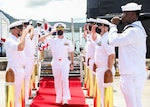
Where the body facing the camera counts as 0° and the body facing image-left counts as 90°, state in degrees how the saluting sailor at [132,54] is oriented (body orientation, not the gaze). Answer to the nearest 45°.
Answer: approximately 90°

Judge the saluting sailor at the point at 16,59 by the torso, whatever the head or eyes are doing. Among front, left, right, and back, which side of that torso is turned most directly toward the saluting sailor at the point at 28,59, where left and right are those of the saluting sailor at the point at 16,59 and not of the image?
left

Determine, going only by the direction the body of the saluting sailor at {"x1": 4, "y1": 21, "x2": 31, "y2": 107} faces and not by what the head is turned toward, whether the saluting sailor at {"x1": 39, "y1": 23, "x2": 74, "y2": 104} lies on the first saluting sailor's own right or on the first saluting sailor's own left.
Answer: on the first saluting sailor's own left

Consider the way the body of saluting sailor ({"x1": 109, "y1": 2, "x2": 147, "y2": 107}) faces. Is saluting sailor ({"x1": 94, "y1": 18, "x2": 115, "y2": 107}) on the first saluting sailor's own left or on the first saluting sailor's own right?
on the first saluting sailor's own right

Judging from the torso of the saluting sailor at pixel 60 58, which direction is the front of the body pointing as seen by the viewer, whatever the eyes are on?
toward the camera

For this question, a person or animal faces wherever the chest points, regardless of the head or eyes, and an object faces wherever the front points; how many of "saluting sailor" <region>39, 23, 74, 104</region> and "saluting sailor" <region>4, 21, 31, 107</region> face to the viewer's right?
1

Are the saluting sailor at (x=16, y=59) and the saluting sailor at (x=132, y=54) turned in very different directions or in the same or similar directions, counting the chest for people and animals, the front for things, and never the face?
very different directions

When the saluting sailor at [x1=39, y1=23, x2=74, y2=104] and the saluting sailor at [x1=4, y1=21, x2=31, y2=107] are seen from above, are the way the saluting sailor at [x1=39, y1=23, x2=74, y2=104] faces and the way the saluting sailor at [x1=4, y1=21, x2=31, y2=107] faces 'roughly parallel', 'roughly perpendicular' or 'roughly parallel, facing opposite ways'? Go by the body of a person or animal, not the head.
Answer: roughly perpendicular

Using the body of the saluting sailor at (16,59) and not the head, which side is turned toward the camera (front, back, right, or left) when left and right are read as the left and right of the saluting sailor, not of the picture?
right

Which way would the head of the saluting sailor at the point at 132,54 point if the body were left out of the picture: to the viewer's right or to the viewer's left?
to the viewer's left

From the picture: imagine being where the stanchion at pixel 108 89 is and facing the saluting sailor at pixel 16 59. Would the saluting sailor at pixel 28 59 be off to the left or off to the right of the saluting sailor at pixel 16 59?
right

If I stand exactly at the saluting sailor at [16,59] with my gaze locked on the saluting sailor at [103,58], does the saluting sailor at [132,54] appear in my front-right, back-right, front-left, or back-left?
front-right

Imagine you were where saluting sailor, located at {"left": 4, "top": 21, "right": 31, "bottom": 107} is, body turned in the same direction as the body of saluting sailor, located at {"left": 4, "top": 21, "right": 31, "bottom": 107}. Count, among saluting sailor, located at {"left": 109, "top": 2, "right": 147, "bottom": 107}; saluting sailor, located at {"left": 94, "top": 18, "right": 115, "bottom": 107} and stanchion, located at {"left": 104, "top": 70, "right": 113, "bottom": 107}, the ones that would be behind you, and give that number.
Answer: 0

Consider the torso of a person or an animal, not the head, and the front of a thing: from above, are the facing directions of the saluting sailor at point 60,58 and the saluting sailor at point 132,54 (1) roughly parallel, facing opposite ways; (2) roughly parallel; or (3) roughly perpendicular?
roughly perpendicular

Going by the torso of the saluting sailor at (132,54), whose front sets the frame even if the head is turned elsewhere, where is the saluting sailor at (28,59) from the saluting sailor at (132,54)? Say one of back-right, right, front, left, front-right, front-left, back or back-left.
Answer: front-right

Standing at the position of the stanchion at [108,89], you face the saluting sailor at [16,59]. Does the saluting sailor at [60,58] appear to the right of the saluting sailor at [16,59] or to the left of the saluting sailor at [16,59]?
right
